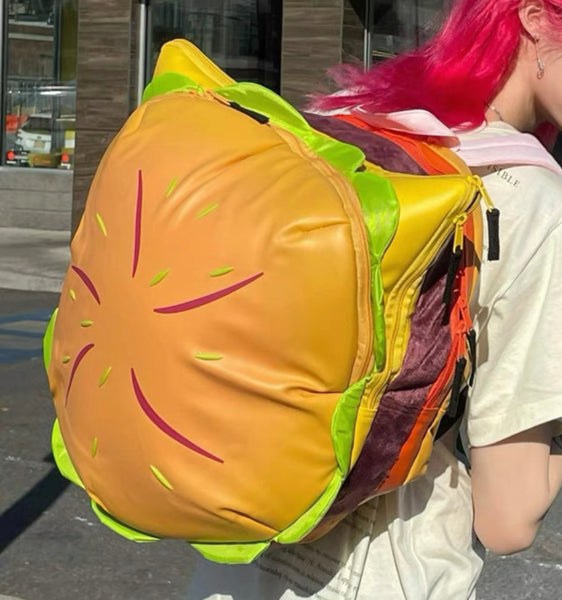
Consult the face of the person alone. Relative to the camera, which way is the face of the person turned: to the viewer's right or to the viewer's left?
to the viewer's right

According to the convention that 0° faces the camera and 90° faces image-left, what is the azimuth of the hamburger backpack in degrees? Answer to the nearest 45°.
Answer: approximately 45°
